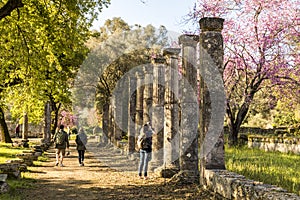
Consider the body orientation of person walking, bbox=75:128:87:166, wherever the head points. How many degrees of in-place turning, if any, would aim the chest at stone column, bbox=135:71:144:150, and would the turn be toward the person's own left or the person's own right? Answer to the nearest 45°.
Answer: approximately 45° to the person's own right

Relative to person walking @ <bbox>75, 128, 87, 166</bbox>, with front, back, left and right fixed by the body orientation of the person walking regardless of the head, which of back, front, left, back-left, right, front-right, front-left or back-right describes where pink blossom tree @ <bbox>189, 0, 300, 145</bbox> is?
right

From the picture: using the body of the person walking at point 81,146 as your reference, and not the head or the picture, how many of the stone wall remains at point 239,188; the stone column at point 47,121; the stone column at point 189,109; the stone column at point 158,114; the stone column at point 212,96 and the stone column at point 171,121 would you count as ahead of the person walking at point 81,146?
1

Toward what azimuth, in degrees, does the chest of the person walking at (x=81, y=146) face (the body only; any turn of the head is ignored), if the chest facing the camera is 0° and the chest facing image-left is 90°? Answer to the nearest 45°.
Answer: approximately 180°

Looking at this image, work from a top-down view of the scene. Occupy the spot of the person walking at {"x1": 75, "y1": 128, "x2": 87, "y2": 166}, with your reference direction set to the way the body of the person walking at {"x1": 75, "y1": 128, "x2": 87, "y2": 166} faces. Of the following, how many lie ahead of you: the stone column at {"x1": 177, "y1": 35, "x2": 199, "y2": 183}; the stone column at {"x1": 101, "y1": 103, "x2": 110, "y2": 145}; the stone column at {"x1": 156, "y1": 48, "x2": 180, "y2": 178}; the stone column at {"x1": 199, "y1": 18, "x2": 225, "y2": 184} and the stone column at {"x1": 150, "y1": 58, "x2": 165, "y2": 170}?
1

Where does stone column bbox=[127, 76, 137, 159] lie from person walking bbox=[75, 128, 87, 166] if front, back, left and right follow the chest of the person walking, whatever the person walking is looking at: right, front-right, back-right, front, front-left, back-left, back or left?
front-right

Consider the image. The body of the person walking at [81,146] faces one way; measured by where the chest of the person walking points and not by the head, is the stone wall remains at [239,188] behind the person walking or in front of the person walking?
behind

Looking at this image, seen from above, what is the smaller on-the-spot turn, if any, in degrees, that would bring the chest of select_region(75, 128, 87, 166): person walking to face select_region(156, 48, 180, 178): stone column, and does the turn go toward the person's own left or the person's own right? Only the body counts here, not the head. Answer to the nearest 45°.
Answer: approximately 135° to the person's own right

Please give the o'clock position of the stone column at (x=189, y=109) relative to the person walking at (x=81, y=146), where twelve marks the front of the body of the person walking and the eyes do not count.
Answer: The stone column is roughly at 5 o'clock from the person walking.

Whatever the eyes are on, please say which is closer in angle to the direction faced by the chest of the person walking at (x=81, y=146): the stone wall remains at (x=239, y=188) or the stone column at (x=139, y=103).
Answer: the stone column

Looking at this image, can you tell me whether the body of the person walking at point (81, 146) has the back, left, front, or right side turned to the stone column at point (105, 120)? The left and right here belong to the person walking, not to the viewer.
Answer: front
